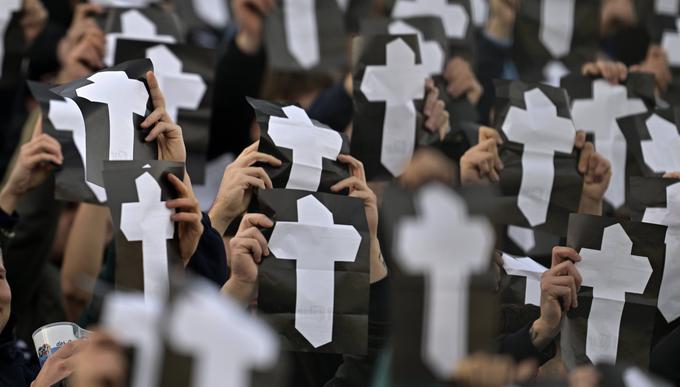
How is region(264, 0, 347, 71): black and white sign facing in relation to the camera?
toward the camera

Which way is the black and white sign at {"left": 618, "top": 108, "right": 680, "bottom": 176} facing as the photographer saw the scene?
facing the viewer

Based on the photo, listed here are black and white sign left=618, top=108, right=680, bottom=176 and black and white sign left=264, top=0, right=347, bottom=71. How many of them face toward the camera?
2

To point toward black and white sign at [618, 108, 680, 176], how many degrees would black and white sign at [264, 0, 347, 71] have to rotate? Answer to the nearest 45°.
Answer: approximately 45° to its left

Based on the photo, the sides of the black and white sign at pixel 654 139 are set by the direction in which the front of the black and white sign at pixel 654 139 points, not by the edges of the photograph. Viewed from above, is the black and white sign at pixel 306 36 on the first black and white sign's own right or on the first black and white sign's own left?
on the first black and white sign's own right
